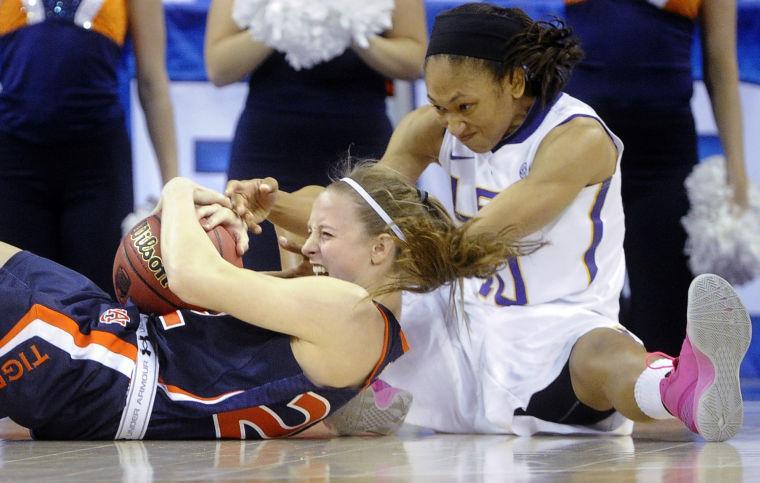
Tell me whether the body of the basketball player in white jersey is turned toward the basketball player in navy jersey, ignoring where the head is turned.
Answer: yes

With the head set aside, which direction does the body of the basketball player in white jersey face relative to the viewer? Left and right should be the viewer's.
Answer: facing the viewer and to the left of the viewer

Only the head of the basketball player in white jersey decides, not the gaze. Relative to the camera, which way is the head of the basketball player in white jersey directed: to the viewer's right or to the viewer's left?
to the viewer's left
